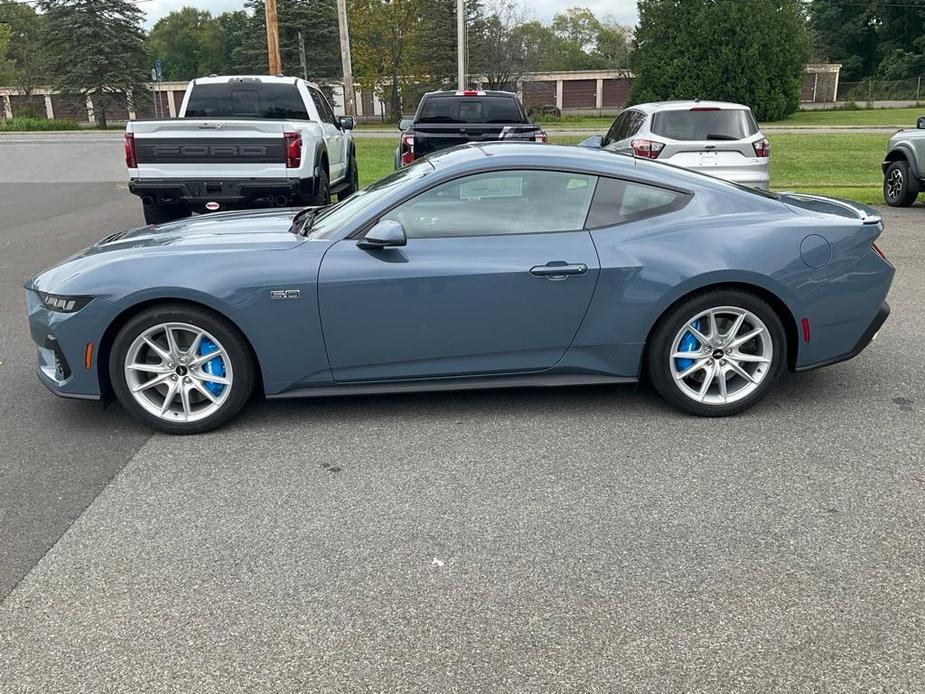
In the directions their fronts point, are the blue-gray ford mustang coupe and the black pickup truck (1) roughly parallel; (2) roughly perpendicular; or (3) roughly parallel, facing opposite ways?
roughly perpendicular

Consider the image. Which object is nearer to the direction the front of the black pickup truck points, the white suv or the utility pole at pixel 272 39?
the utility pole

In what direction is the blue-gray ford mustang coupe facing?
to the viewer's left

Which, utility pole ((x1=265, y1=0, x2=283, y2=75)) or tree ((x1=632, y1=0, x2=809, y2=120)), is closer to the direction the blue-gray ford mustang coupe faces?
the utility pole

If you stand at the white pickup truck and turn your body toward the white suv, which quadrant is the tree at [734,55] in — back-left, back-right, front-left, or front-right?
front-left

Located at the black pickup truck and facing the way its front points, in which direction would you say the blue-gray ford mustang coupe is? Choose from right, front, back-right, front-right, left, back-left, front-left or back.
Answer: back

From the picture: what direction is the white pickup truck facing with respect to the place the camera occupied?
facing away from the viewer

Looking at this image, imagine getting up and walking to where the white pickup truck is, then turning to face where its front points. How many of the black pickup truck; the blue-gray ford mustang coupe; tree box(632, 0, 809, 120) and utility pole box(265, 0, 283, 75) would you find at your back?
1

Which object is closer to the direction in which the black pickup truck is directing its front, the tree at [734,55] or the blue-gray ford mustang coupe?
the tree

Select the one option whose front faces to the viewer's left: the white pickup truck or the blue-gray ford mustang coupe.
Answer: the blue-gray ford mustang coupe

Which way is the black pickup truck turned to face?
away from the camera

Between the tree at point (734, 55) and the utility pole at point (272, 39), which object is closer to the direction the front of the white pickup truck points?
the utility pole

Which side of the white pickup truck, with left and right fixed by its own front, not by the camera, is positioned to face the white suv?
right

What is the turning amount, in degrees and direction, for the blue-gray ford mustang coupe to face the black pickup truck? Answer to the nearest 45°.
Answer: approximately 90° to its right

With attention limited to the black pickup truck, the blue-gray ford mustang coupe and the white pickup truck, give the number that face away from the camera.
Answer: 2

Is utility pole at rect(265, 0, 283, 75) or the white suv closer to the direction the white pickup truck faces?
the utility pole

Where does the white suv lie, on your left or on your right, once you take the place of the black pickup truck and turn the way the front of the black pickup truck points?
on your right
